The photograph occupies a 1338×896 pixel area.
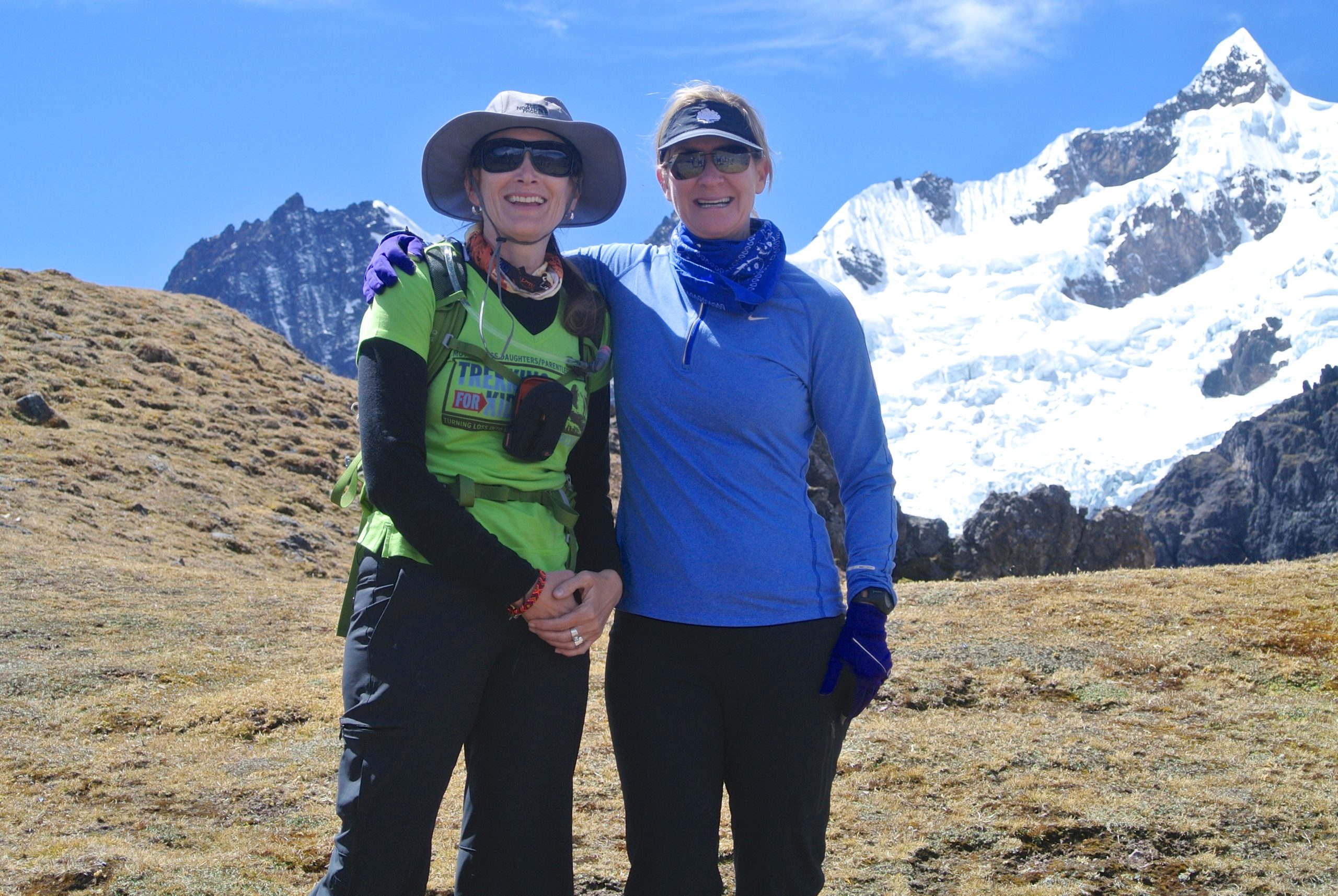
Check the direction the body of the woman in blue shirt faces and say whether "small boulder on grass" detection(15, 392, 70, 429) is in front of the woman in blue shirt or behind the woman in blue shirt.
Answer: behind

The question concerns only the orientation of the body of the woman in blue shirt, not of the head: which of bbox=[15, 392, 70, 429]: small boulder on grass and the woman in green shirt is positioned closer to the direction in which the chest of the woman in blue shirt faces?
the woman in green shirt

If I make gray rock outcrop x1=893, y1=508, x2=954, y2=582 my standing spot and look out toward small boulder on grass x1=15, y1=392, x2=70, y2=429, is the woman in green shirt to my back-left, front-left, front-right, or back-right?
front-left

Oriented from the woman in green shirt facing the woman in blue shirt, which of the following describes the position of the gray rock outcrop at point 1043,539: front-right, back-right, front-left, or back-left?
front-left

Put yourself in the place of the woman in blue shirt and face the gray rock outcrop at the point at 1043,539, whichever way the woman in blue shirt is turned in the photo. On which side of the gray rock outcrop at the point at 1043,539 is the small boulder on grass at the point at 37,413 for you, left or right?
left

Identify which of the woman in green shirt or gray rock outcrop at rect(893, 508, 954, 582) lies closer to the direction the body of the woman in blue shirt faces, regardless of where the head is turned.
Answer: the woman in green shirt

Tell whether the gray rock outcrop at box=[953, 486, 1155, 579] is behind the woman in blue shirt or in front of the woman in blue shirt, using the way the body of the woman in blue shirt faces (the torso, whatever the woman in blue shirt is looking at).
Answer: behind

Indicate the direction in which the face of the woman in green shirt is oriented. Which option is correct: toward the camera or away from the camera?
toward the camera

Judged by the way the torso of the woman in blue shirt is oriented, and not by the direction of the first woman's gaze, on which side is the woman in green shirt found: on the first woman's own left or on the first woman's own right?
on the first woman's own right

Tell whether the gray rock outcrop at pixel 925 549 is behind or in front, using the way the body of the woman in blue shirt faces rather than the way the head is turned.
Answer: behind

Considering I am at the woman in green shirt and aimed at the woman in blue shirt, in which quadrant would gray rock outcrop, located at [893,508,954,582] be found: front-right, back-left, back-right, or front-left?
front-left

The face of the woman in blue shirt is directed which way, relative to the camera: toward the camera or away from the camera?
toward the camera

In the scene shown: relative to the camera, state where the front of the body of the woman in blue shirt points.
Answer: toward the camera
